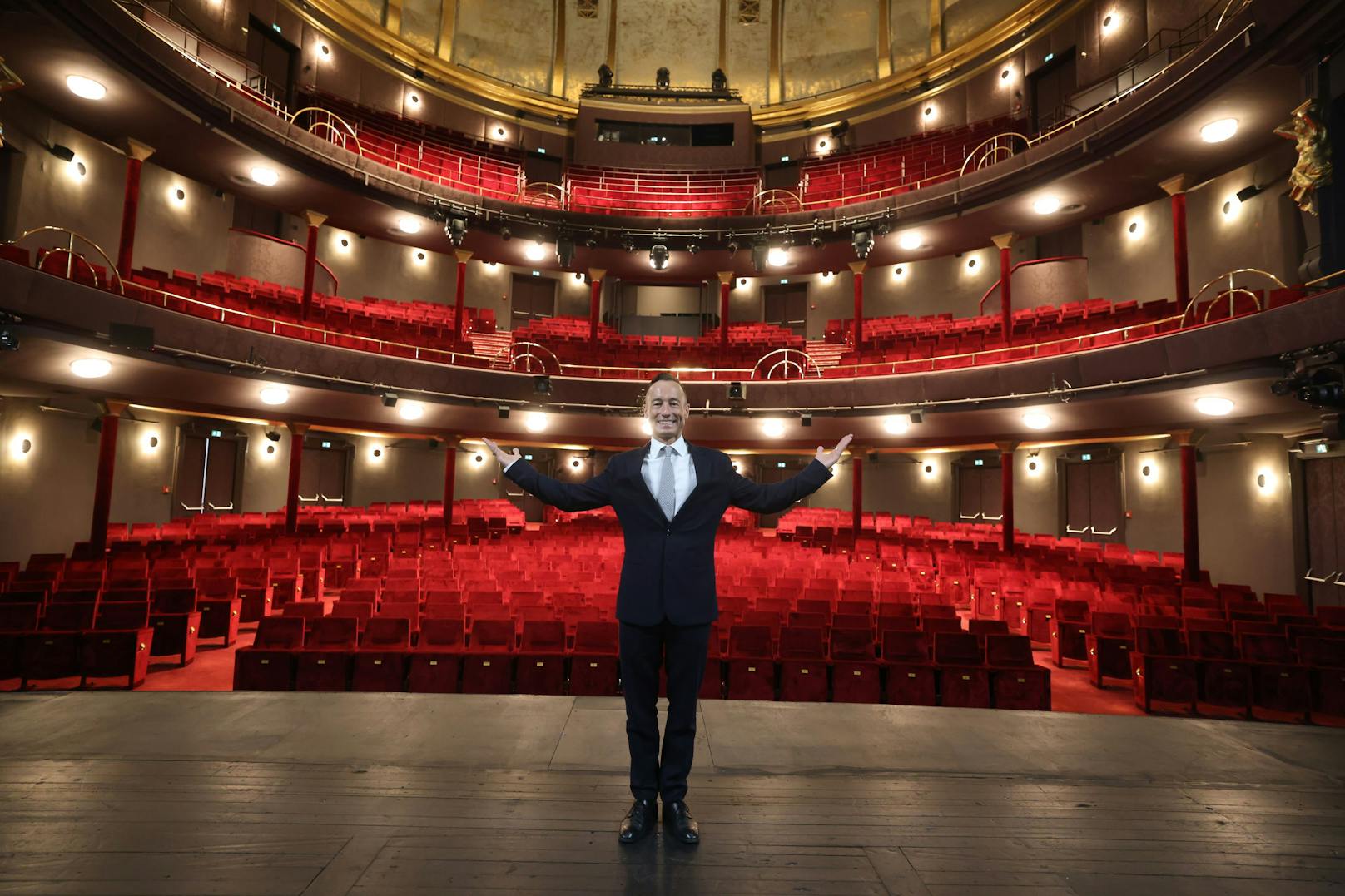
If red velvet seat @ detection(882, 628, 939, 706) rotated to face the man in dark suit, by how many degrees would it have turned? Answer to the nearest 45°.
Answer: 0° — it already faces them

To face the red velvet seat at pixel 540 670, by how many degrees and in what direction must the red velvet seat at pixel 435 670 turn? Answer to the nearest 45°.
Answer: approximately 90° to its left

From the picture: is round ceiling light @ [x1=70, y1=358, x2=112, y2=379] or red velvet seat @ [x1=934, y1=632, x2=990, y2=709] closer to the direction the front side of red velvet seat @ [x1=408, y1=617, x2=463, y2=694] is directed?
the red velvet seat

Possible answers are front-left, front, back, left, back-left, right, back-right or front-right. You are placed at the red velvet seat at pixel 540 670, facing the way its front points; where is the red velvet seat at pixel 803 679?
left

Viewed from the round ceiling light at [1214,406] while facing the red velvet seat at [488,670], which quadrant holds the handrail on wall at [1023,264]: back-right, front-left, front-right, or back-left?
back-right

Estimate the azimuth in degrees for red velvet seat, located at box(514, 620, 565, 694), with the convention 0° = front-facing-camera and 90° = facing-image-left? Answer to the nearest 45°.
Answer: approximately 0°

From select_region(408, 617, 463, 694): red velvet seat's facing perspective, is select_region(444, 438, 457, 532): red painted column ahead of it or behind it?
behind

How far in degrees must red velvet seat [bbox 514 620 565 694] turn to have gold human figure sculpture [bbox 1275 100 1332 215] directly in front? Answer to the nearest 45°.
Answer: approximately 90° to its left

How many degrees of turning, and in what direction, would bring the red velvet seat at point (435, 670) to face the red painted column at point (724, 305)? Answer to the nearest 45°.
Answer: approximately 135° to its left

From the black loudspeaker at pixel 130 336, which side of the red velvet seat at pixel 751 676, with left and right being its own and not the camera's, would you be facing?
right
